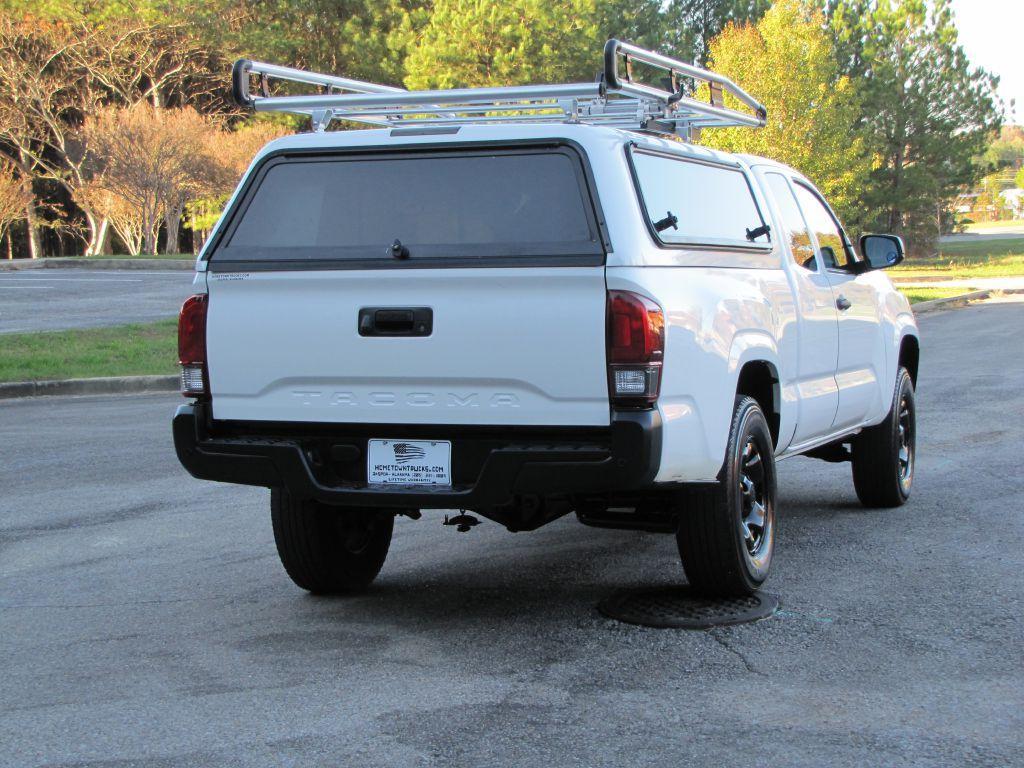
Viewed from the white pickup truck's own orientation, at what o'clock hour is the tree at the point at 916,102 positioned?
The tree is roughly at 11 o'clock from the white pickup truck.

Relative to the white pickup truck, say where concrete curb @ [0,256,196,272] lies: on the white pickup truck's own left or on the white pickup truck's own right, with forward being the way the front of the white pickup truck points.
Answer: on the white pickup truck's own left

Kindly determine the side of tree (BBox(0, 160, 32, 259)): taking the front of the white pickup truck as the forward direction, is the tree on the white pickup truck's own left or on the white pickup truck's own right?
on the white pickup truck's own left

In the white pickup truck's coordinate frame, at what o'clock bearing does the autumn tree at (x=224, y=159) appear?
The autumn tree is roughly at 10 o'clock from the white pickup truck.

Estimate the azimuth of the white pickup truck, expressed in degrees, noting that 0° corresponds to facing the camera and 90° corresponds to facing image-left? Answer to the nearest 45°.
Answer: approximately 225°

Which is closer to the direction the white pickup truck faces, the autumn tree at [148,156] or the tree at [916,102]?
the tree

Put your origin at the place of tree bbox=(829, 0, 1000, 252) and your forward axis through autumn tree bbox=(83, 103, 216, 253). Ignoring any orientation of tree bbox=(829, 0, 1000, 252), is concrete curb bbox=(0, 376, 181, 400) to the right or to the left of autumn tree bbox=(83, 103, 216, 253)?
left

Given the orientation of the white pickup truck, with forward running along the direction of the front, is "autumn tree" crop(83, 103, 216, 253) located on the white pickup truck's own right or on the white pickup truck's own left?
on the white pickup truck's own left

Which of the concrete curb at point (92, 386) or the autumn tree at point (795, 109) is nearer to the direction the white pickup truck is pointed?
the autumn tree
